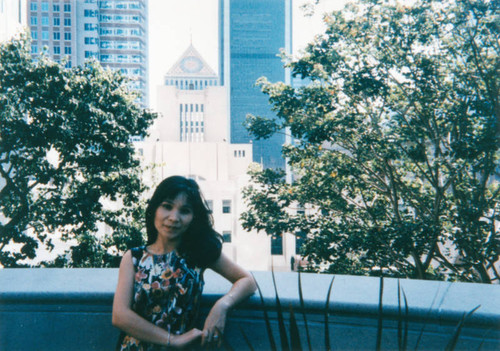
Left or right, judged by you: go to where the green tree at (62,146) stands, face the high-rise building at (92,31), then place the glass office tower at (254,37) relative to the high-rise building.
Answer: right

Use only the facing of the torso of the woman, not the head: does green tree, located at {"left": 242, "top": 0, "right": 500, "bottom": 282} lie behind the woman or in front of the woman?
behind

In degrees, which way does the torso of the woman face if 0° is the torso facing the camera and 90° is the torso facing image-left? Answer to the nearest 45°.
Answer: approximately 0°

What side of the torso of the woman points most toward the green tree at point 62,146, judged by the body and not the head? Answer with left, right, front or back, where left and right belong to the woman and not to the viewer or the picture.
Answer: back

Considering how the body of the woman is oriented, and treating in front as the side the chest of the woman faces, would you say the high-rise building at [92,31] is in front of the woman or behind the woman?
behind

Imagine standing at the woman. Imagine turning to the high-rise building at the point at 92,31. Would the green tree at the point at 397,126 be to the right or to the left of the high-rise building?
right

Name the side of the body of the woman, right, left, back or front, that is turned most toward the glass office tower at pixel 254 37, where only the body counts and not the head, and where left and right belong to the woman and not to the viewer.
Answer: back
